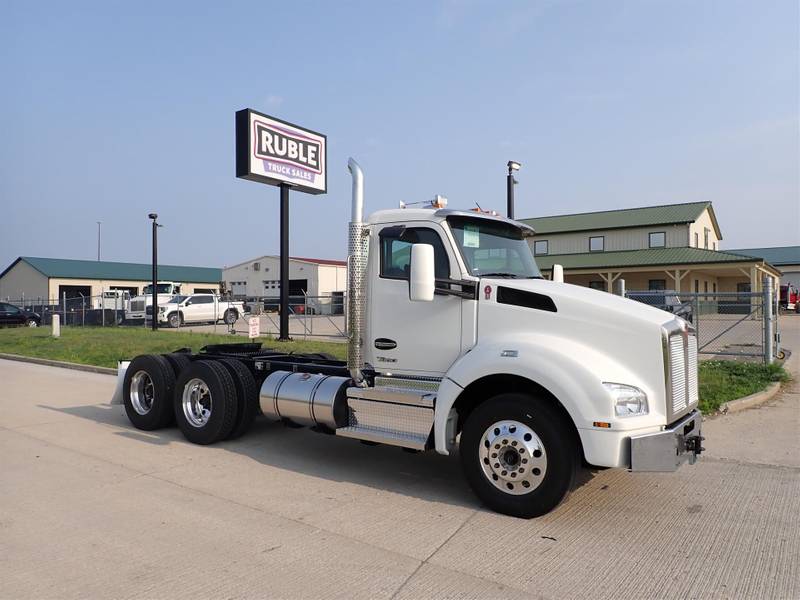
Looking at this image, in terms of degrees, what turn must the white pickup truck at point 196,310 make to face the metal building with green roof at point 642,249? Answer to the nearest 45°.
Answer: approximately 135° to its left

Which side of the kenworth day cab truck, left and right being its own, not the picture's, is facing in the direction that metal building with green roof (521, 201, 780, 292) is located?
left

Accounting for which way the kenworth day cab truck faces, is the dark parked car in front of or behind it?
behind

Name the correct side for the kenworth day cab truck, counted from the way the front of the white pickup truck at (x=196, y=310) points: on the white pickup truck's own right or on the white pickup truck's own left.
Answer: on the white pickup truck's own left

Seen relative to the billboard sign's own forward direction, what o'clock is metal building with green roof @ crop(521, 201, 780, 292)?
The metal building with green roof is roughly at 9 o'clock from the billboard sign.
